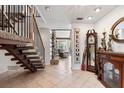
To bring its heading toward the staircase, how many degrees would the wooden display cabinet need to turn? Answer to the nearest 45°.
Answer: approximately 45° to its right

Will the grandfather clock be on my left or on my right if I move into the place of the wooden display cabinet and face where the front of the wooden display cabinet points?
on my right

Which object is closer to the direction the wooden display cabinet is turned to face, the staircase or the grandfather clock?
the staircase

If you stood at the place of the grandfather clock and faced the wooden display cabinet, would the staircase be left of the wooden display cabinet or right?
right

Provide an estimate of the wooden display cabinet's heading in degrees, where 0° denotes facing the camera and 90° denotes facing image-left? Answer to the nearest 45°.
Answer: approximately 45°

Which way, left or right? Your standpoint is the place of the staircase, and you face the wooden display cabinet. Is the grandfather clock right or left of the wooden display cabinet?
left
